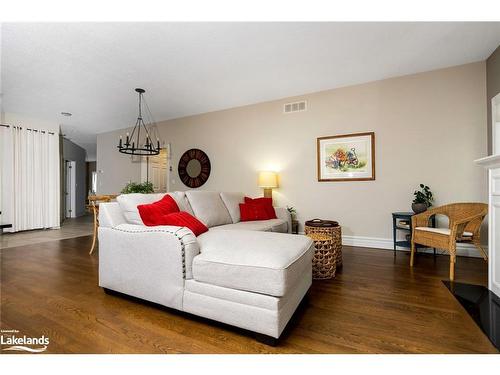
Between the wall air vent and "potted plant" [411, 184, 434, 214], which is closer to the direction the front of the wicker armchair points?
the wall air vent

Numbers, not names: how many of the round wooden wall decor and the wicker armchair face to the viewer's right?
0

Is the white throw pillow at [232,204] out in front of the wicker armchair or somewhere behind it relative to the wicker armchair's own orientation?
in front

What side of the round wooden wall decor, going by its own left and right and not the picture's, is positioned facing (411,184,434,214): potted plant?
left

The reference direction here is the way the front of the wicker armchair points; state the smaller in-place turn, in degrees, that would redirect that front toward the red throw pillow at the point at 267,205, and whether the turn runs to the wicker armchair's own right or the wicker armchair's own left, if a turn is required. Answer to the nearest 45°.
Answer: approximately 45° to the wicker armchair's own right

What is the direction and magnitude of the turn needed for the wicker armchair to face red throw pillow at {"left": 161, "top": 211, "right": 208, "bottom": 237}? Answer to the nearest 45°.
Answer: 0° — it already faces it

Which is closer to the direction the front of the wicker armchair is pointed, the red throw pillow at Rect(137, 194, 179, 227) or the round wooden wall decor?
the red throw pillow

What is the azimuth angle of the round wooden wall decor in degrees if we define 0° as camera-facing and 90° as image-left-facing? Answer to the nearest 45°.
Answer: approximately 45°

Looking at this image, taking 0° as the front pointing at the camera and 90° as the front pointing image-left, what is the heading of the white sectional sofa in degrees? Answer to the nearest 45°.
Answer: approximately 315°

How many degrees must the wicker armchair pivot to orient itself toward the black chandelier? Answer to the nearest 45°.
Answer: approximately 45° to its right

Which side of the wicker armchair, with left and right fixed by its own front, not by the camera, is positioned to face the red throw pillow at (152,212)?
front

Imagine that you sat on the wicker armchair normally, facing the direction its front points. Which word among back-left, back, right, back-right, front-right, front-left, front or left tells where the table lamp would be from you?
front-right

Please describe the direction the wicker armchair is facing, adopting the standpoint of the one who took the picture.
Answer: facing the viewer and to the left of the viewer

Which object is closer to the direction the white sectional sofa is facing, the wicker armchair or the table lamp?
the wicker armchair

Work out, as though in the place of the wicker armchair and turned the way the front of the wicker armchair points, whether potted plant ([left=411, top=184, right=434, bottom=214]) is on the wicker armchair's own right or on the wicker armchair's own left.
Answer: on the wicker armchair's own right

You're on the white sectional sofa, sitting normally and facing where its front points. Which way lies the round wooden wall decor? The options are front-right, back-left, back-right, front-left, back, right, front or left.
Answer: back-left

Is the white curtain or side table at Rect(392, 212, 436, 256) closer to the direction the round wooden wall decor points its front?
the white curtain

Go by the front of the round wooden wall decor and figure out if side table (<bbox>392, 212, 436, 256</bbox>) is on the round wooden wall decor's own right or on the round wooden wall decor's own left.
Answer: on the round wooden wall decor's own left
